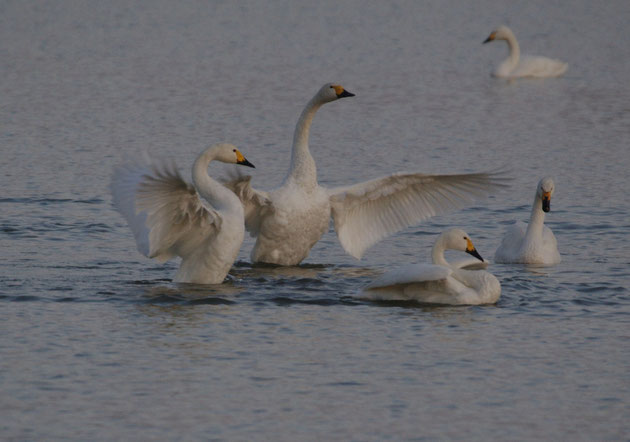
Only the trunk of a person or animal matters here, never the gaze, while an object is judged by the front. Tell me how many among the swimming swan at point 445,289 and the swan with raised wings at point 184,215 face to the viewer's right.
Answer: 2

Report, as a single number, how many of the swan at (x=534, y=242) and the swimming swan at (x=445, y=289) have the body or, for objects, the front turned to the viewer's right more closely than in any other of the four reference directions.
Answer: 1

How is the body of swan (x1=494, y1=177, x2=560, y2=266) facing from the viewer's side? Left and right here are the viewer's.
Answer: facing the viewer

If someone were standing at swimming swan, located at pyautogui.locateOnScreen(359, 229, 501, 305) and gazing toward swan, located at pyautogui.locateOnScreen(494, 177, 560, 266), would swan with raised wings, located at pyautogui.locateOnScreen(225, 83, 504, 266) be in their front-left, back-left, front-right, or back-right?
front-left

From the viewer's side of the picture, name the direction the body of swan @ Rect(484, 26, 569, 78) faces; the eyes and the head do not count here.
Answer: to the viewer's left

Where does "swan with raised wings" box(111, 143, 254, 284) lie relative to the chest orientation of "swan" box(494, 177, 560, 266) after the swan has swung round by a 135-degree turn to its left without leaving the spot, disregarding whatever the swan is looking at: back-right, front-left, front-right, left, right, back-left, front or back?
back

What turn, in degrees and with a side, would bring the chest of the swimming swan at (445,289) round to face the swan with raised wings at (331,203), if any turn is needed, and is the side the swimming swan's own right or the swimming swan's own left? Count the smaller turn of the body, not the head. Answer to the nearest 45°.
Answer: approximately 135° to the swimming swan's own left

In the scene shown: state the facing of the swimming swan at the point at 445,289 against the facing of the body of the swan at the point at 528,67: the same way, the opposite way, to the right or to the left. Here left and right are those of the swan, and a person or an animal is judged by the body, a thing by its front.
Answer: the opposite way

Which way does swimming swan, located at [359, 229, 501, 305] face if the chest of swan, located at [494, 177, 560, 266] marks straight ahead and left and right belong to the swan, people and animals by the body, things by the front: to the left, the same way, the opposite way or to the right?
to the left

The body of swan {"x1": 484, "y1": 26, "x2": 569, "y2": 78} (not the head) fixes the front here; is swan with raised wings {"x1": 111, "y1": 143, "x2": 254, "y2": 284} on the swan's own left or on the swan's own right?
on the swan's own left

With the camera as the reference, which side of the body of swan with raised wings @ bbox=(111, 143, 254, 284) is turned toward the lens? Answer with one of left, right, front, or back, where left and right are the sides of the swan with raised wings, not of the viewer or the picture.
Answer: right

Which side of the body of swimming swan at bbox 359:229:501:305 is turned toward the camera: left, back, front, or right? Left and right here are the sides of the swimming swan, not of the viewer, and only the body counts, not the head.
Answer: right
